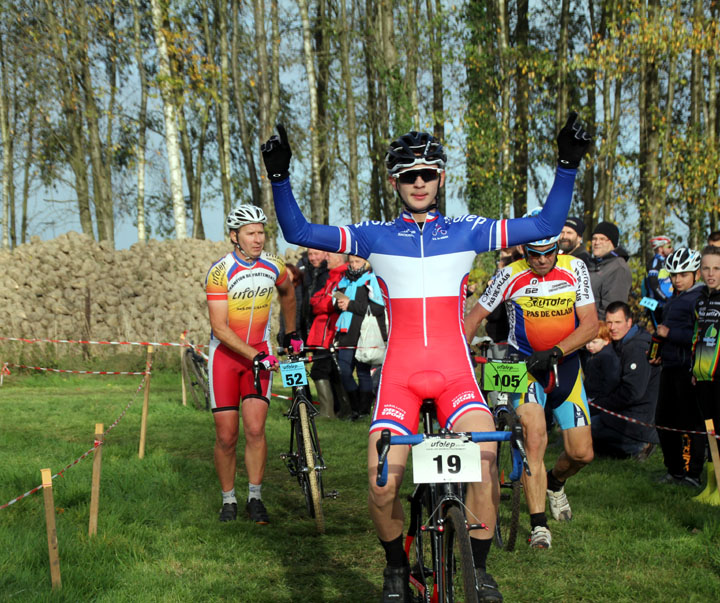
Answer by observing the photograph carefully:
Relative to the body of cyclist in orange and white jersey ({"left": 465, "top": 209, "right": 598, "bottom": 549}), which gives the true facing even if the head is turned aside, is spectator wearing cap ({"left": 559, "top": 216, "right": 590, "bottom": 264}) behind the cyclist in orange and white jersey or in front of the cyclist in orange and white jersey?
behind

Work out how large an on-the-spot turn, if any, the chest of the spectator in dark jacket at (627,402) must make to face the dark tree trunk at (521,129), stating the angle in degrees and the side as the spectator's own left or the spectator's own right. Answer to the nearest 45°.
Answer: approximately 90° to the spectator's own right

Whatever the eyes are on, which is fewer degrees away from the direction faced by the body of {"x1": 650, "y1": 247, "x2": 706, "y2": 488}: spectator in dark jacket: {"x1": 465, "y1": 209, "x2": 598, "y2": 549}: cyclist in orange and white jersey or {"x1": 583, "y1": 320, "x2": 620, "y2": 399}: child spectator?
the cyclist in orange and white jersey

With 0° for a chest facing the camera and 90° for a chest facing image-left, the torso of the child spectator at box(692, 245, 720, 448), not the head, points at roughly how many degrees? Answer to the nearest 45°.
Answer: approximately 45°

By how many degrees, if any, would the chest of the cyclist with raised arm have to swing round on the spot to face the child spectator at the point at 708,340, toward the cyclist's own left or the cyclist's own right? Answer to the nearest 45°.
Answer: approximately 135° to the cyclist's own left

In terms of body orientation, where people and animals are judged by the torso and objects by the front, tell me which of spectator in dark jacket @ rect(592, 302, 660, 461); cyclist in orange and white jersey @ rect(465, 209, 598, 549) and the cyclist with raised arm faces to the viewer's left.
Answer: the spectator in dark jacket

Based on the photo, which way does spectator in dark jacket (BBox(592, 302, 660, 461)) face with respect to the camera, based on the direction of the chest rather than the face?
to the viewer's left

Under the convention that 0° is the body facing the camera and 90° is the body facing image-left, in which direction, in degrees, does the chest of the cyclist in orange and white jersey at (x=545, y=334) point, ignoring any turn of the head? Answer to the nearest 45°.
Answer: approximately 0°
